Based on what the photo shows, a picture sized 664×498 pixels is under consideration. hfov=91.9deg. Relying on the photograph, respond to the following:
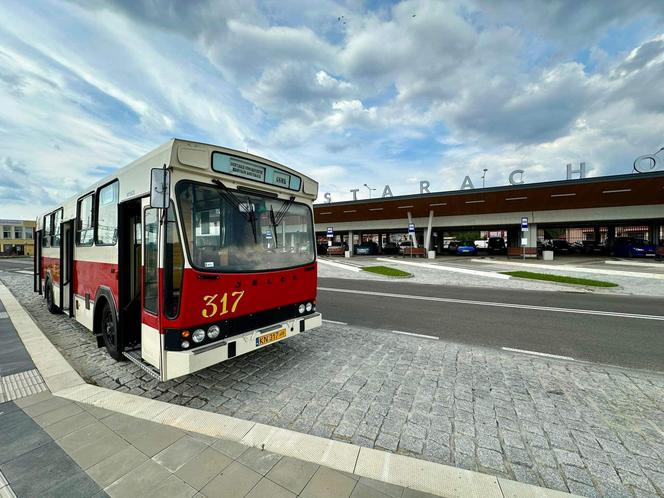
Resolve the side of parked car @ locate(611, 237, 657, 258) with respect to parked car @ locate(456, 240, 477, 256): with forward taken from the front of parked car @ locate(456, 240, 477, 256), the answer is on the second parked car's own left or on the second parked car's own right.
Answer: on the second parked car's own left

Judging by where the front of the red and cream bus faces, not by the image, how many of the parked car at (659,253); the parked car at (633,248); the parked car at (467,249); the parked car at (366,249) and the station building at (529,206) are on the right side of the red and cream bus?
0

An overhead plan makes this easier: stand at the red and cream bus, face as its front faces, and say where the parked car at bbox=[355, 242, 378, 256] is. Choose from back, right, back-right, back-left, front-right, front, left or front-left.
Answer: left

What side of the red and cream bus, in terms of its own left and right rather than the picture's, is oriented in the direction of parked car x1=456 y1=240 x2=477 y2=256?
left

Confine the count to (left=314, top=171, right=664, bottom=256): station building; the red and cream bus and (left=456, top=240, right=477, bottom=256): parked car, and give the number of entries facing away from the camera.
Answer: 0

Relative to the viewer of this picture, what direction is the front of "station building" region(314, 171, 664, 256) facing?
facing the viewer and to the left of the viewer

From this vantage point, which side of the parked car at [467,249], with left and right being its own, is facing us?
front

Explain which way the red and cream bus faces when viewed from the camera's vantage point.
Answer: facing the viewer and to the right of the viewer

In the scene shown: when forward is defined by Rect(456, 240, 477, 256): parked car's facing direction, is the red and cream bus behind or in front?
in front

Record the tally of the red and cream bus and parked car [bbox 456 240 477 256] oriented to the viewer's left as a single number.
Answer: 0

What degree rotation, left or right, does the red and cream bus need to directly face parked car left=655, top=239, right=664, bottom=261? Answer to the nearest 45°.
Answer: approximately 45° to its left

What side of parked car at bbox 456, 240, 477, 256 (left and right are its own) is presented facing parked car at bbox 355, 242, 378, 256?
right

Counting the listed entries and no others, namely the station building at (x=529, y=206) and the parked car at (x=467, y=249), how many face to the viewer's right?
0
